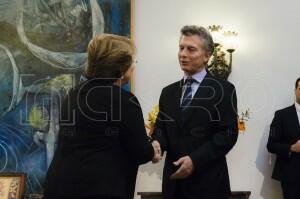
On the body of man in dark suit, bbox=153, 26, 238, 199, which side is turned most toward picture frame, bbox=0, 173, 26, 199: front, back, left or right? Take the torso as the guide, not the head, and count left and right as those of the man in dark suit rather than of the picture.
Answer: right

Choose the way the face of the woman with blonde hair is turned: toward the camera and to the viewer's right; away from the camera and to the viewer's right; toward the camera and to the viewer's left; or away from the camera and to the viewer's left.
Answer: away from the camera and to the viewer's right

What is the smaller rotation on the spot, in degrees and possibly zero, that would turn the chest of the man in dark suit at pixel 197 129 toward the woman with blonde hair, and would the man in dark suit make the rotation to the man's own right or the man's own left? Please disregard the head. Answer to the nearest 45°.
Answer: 0° — they already face them

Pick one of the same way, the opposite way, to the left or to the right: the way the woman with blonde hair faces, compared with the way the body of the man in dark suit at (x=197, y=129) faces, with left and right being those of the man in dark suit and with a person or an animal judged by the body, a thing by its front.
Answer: the opposite way

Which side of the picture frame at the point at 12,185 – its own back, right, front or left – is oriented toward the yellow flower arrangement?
left

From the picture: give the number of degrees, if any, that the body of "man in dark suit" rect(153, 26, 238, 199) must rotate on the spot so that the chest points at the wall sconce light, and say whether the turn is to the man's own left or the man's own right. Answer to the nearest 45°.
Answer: approximately 135° to the man's own right

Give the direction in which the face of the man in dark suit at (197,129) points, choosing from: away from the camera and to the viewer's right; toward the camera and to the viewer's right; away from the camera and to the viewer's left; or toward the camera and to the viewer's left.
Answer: toward the camera and to the viewer's left

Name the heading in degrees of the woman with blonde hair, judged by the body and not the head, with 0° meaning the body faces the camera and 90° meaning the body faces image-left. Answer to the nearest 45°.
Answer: approximately 225°

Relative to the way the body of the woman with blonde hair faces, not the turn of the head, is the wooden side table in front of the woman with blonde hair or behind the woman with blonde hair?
in front
